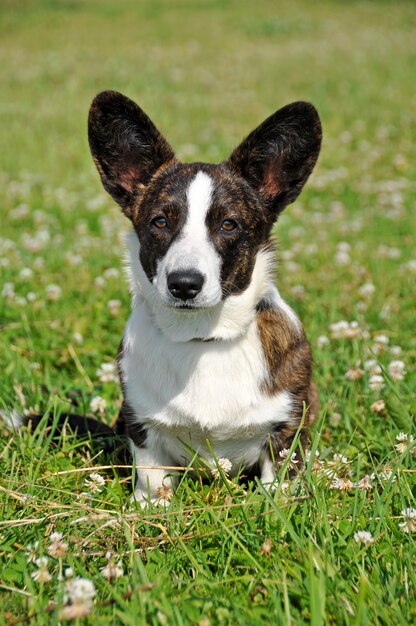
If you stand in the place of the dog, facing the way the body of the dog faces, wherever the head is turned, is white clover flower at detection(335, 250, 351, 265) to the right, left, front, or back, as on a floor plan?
back

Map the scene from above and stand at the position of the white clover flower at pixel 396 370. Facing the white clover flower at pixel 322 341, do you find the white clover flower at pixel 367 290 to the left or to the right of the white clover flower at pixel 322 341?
right

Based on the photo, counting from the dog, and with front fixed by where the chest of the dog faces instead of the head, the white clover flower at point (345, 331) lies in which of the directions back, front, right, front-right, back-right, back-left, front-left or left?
back-left

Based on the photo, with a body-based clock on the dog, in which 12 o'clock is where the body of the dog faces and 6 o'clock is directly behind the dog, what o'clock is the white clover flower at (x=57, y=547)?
The white clover flower is roughly at 1 o'clock from the dog.

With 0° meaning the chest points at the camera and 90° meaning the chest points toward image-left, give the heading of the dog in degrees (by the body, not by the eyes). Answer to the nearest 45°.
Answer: approximately 0°

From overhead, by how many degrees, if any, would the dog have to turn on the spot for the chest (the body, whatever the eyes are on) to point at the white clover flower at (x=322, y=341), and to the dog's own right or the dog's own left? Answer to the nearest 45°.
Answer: approximately 135° to the dog's own left

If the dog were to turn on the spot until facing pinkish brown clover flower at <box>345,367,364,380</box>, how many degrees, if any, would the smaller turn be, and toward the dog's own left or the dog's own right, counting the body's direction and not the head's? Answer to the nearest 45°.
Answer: approximately 135° to the dog's own left

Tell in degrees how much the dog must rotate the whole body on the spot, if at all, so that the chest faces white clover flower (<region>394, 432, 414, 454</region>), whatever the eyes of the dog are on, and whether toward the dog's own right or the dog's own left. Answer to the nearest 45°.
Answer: approximately 90° to the dog's own left

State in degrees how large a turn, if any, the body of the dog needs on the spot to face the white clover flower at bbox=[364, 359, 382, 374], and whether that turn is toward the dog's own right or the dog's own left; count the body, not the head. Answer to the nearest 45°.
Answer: approximately 135° to the dog's own left

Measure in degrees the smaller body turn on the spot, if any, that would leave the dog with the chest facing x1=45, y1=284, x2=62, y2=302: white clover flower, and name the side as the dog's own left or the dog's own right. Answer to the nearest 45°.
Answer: approximately 135° to the dog's own right

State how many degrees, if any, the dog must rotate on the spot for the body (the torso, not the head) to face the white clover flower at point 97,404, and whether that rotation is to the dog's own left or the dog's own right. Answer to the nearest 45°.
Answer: approximately 135° to the dog's own right

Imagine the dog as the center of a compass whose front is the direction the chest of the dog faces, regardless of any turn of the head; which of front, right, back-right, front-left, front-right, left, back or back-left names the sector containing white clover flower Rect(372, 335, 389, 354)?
back-left

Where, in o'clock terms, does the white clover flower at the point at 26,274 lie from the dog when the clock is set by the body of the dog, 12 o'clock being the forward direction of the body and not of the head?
The white clover flower is roughly at 5 o'clock from the dog.

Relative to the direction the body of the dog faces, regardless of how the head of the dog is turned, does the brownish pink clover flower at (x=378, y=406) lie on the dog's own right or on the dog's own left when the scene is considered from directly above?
on the dog's own left

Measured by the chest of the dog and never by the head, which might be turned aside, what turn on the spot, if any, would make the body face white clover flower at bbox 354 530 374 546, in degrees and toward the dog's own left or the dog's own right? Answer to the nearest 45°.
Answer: approximately 45° to the dog's own left

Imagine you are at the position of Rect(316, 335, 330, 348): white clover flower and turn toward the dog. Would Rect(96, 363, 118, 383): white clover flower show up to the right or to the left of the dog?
right
